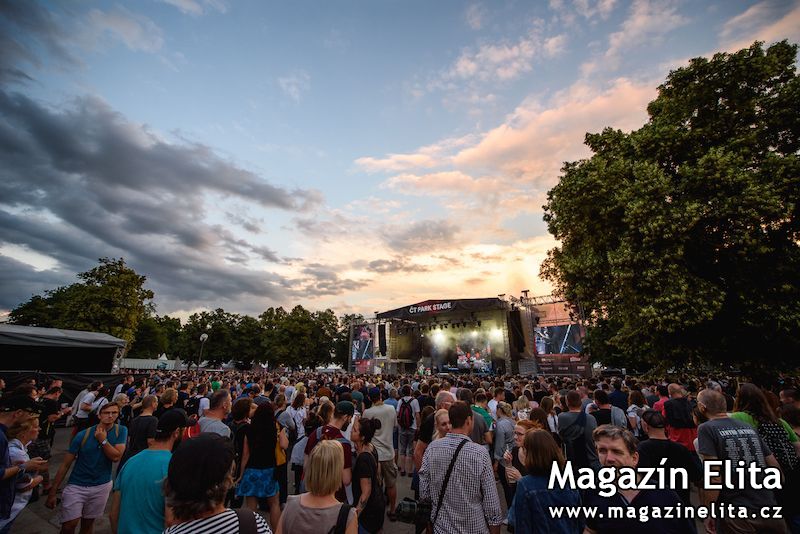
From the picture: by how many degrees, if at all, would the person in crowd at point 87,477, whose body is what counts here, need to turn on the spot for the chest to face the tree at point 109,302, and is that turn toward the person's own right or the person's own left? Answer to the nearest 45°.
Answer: approximately 180°

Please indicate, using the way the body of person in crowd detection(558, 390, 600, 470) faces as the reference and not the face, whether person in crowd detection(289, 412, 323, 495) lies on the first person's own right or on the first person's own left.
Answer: on the first person's own left

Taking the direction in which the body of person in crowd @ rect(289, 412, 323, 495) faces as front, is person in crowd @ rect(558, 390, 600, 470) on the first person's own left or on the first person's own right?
on the first person's own right

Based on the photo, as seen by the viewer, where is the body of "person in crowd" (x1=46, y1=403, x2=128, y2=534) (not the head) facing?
toward the camera

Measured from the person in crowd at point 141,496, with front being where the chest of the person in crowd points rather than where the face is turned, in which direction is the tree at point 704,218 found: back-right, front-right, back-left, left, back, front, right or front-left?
front-right

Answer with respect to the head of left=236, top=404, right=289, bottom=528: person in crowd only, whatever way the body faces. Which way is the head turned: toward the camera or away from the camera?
away from the camera

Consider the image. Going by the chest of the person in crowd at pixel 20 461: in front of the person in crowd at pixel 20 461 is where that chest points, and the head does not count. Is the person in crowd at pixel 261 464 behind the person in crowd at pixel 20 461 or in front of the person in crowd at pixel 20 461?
in front

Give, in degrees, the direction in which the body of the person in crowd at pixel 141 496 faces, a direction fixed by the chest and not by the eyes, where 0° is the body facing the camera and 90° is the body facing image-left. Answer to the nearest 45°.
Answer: approximately 225°

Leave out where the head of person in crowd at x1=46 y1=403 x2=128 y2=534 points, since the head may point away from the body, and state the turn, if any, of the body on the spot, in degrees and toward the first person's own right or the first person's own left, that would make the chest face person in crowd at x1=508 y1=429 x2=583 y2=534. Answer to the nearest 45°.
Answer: approximately 45° to the first person's own left

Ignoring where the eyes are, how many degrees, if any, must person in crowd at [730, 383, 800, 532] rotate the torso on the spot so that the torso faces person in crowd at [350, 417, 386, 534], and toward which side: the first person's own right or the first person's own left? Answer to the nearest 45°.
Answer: approximately 90° to the first person's own left

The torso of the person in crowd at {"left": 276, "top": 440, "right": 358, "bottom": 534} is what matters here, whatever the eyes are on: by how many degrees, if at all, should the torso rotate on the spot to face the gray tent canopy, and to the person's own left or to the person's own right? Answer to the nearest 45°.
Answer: approximately 45° to the person's own left

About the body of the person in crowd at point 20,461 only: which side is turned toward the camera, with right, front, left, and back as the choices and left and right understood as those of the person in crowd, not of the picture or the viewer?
right

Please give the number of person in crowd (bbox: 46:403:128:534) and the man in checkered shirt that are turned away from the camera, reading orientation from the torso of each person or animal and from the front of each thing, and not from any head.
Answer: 1

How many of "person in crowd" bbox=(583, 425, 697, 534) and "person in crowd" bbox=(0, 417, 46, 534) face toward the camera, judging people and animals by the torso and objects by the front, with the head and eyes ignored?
1

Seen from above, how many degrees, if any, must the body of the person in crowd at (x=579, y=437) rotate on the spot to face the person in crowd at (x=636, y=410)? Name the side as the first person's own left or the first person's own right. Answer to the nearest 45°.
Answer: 0° — they already face them

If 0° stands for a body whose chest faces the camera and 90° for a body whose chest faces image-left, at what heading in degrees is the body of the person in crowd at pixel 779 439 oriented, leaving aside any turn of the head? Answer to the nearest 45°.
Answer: approximately 135°
